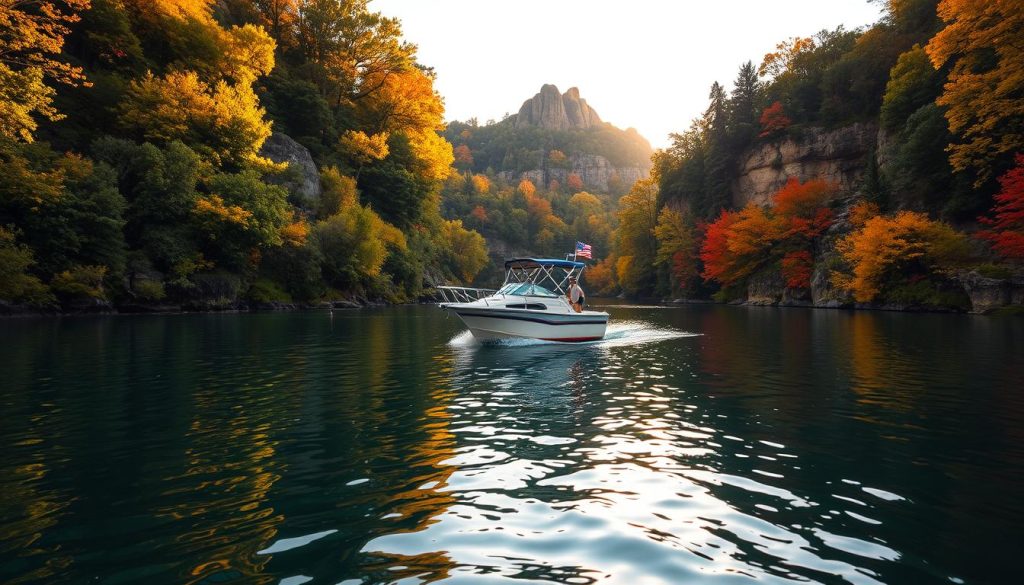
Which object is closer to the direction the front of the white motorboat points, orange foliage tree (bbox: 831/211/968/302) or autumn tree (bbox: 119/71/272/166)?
the autumn tree

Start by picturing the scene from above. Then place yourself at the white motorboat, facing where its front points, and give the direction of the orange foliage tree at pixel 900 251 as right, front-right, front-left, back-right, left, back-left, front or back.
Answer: back-right

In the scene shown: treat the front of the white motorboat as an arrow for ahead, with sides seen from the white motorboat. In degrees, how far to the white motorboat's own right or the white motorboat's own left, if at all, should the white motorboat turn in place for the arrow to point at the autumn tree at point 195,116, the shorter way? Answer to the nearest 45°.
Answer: approximately 45° to the white motorboat's own right

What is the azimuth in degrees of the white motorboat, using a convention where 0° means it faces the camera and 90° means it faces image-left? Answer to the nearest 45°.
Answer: approximately 90°

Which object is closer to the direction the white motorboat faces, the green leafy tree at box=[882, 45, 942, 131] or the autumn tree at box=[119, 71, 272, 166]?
the autumn tree

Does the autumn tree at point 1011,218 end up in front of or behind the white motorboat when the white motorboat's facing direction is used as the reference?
behind

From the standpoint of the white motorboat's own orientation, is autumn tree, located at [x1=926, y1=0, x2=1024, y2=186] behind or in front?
behind

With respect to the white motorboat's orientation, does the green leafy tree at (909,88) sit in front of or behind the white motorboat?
behind
